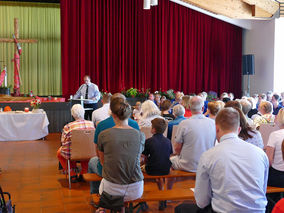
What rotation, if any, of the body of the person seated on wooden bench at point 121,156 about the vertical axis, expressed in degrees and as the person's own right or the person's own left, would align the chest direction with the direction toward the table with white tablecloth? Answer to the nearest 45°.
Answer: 0° — they already face it

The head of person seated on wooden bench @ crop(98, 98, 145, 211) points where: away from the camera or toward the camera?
away from the camera

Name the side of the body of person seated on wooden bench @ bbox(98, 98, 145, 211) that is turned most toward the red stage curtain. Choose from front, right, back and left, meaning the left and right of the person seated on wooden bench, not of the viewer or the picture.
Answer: front

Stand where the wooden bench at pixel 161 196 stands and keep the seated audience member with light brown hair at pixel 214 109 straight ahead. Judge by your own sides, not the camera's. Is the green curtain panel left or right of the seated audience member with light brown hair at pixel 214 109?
left

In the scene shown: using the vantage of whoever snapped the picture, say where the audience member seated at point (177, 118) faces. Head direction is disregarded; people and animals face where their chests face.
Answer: facing away from the viewer and to the left of the viewer

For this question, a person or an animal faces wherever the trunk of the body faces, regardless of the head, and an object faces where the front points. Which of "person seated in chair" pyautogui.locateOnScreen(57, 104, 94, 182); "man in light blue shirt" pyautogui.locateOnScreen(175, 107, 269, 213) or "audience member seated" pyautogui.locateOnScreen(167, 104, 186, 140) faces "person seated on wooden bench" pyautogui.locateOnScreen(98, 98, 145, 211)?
the man in light blue shirt

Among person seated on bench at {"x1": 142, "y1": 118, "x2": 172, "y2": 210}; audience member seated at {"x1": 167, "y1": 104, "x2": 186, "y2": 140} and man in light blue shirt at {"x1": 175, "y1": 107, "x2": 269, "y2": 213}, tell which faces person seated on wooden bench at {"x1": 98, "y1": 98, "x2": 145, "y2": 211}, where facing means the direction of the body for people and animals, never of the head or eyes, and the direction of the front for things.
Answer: the man in light blue shirt

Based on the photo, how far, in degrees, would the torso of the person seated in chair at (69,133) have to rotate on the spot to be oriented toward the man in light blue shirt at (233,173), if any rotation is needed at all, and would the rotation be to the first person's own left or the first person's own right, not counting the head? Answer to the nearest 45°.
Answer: approximately 180°

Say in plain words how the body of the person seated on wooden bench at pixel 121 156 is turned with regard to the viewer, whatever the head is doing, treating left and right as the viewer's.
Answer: facing away from the viewer

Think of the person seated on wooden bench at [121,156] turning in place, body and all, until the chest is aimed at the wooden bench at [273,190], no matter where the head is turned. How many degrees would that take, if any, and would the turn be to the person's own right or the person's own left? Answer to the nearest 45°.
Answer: approximately 90° to the person's own right

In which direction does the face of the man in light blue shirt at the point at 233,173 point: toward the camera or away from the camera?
away from the camera

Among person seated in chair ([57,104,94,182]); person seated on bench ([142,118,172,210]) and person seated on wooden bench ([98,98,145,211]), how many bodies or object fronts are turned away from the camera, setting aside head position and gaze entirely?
3

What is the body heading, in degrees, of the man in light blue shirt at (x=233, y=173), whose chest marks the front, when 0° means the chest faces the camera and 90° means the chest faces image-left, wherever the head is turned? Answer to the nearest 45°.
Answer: approximately 135°

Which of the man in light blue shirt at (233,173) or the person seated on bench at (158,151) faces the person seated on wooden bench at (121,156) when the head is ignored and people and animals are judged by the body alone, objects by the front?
the man in light blue shirt

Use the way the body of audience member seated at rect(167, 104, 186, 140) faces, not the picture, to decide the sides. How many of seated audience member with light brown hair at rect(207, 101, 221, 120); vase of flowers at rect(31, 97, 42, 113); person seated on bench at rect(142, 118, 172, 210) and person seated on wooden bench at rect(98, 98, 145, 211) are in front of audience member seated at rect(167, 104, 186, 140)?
1

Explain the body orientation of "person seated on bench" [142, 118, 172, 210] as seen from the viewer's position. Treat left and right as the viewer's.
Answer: facing away from the viewer
